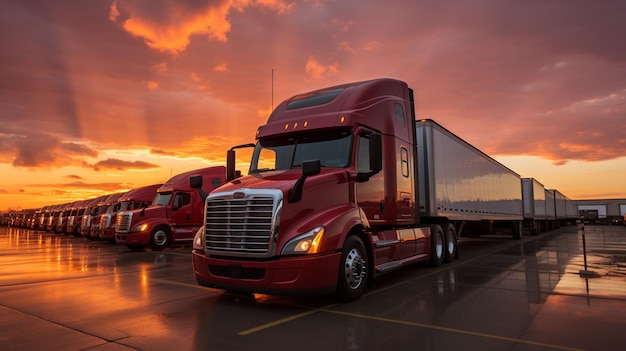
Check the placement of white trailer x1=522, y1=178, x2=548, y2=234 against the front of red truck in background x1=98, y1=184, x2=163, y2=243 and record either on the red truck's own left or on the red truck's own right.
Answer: on the red truck's own left

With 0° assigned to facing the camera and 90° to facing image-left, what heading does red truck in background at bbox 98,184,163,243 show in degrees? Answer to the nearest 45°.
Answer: approximately 45°

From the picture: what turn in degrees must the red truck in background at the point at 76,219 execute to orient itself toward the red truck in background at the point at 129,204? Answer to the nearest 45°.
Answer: approximately 45° to its left

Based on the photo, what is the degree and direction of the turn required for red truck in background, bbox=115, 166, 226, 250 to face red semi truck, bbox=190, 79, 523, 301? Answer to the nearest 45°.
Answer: approximately 45° to its left

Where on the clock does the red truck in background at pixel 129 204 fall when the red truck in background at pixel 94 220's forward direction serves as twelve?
the red truck in background at pixel 129 204 is roughly at 10 o'clock from the red truck in background at pixel 94 220.

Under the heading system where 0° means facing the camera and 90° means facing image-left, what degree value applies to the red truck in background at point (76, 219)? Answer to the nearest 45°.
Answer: approximately 45°

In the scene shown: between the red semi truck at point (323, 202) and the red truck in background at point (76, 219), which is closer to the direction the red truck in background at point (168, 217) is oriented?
the red semi truck
